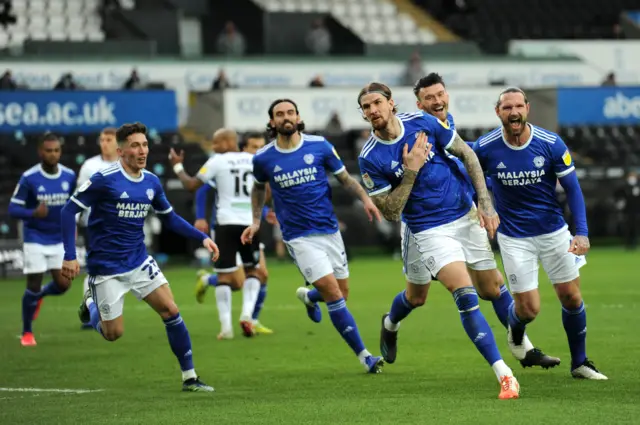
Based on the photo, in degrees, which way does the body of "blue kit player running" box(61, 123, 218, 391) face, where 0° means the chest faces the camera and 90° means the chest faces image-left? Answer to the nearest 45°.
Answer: approximately 315°

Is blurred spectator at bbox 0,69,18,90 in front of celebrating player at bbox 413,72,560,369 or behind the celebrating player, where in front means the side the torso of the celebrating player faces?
behind

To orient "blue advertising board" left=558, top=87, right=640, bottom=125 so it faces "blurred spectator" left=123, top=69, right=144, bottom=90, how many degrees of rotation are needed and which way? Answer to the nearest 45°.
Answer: approximately 45° to its right

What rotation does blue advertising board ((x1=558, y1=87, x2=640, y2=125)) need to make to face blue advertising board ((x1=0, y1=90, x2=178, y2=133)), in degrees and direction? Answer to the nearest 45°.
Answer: approximately 45° to its right

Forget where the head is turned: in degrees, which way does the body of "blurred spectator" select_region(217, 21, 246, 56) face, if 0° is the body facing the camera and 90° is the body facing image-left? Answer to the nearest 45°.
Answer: approximately 0°

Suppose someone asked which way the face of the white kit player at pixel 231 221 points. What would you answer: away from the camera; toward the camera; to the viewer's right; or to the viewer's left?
away from the camera

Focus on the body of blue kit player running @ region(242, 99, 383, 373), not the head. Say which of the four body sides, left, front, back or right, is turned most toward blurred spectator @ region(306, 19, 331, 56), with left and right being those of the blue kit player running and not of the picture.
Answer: back

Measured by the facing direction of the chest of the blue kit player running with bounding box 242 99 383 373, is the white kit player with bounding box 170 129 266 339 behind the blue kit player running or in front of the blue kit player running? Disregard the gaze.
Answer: behind
